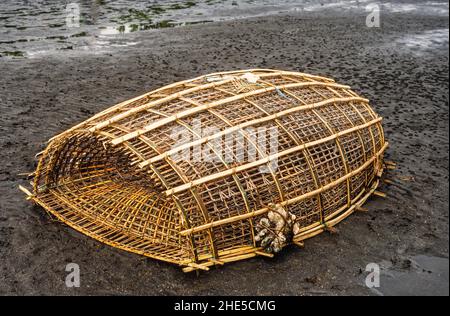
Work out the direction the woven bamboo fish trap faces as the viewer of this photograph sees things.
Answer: facing the viewer and to the left of the viewer
